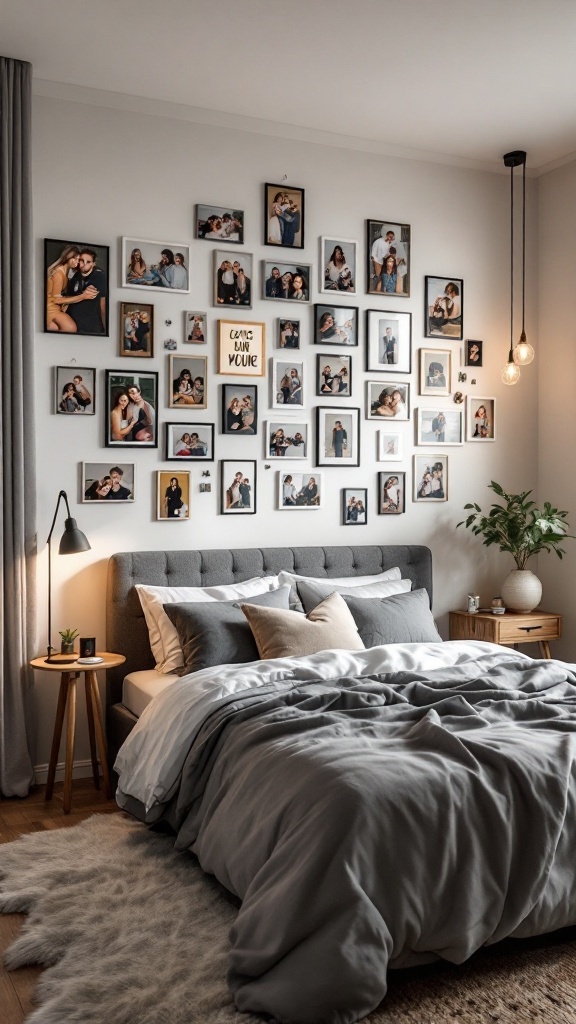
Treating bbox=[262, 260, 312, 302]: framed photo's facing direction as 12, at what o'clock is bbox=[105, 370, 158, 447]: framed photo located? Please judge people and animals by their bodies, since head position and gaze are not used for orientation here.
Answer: bbox=[105, 370, 158, 447]: framed photo is roughly at 2 o'clock from bbox=[262, 260, 312, 302]: framed photo.

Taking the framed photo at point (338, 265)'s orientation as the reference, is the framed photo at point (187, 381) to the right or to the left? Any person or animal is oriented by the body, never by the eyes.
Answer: on its right

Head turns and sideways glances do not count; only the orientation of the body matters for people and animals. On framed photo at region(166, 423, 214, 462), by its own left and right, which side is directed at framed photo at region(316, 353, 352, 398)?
left

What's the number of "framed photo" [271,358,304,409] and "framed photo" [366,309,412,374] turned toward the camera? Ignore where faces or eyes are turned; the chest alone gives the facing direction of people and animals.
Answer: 2

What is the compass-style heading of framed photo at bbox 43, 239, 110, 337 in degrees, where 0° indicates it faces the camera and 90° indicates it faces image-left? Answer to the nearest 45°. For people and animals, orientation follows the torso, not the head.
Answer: approximately 315°

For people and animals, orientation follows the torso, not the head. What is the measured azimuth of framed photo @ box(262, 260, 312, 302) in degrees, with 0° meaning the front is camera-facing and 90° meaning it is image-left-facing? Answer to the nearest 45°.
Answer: approximately 0°

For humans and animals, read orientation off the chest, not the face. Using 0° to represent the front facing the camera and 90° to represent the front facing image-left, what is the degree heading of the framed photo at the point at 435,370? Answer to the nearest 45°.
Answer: approximately 0°

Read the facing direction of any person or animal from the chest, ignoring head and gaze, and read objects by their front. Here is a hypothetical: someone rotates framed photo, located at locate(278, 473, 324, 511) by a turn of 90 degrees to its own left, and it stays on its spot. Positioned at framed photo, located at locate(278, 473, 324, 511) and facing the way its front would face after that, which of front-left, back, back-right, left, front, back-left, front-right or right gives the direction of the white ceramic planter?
front
